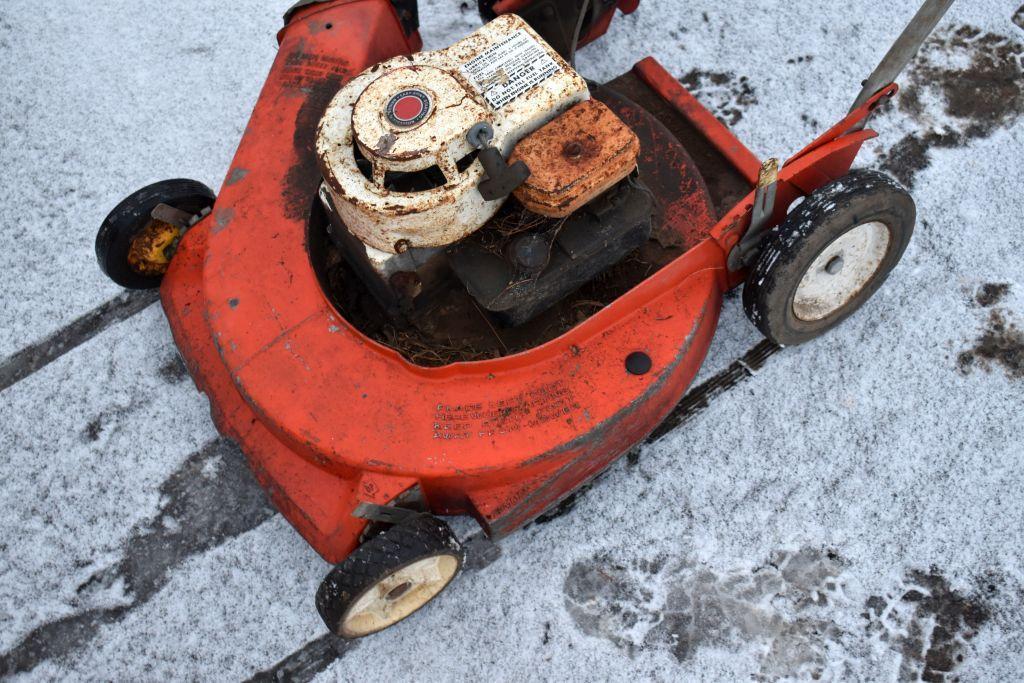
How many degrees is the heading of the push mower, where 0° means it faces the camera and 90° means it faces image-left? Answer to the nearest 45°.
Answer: approximately 45°
